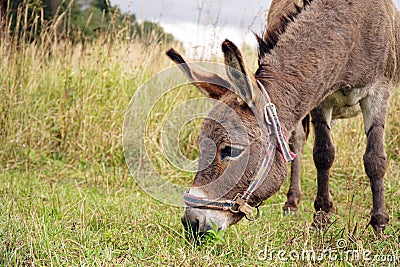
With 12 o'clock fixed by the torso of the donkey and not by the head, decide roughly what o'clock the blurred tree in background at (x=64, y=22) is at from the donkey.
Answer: The blurred tree in background is roughly at 3 o'clock from the donkey.

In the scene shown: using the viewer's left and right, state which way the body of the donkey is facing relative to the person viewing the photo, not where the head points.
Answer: facing the viewer and to the left of the viewer
